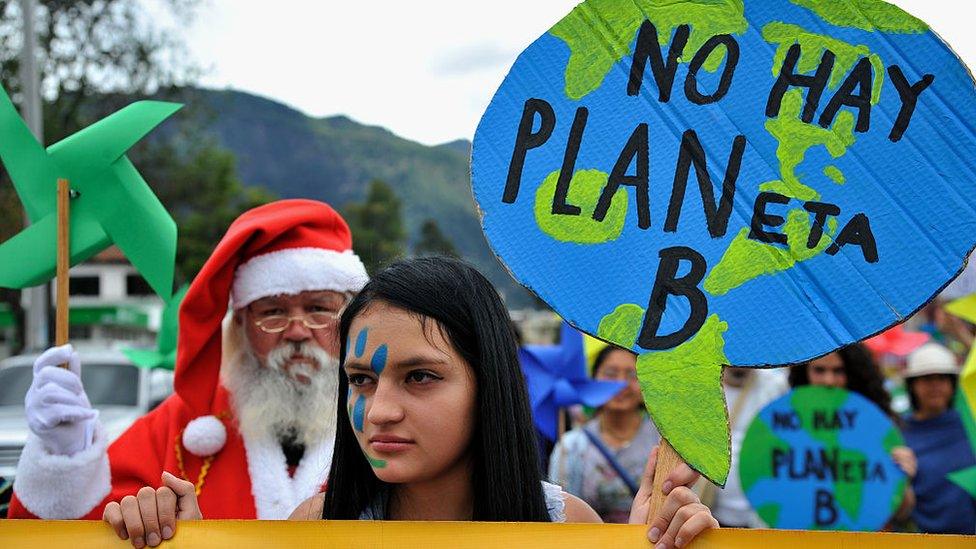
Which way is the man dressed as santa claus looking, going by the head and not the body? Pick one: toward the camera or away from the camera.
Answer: toward the camera

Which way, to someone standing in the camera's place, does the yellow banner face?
facing the viewer

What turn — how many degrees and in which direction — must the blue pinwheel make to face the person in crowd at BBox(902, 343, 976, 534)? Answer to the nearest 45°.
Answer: approximately 90° to its left

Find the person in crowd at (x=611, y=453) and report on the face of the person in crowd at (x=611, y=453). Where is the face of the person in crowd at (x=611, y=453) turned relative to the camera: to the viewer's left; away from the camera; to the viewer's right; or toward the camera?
toward the camera

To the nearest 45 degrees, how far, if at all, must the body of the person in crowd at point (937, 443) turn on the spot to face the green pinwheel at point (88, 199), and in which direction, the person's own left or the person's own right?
approximately 45° to the person's own right

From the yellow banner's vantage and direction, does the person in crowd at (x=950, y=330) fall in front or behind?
behind

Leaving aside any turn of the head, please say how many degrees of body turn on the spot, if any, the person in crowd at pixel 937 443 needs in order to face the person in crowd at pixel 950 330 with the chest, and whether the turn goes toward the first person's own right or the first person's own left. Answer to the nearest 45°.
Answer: approximately 180°

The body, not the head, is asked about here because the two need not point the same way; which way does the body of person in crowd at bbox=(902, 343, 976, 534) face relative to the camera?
toward the camera

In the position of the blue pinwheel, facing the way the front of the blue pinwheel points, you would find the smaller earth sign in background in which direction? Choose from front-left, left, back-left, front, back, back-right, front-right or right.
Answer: front-left

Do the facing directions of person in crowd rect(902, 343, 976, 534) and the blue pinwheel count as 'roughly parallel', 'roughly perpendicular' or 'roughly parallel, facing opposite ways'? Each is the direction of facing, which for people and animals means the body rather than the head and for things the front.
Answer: roughly parallel
